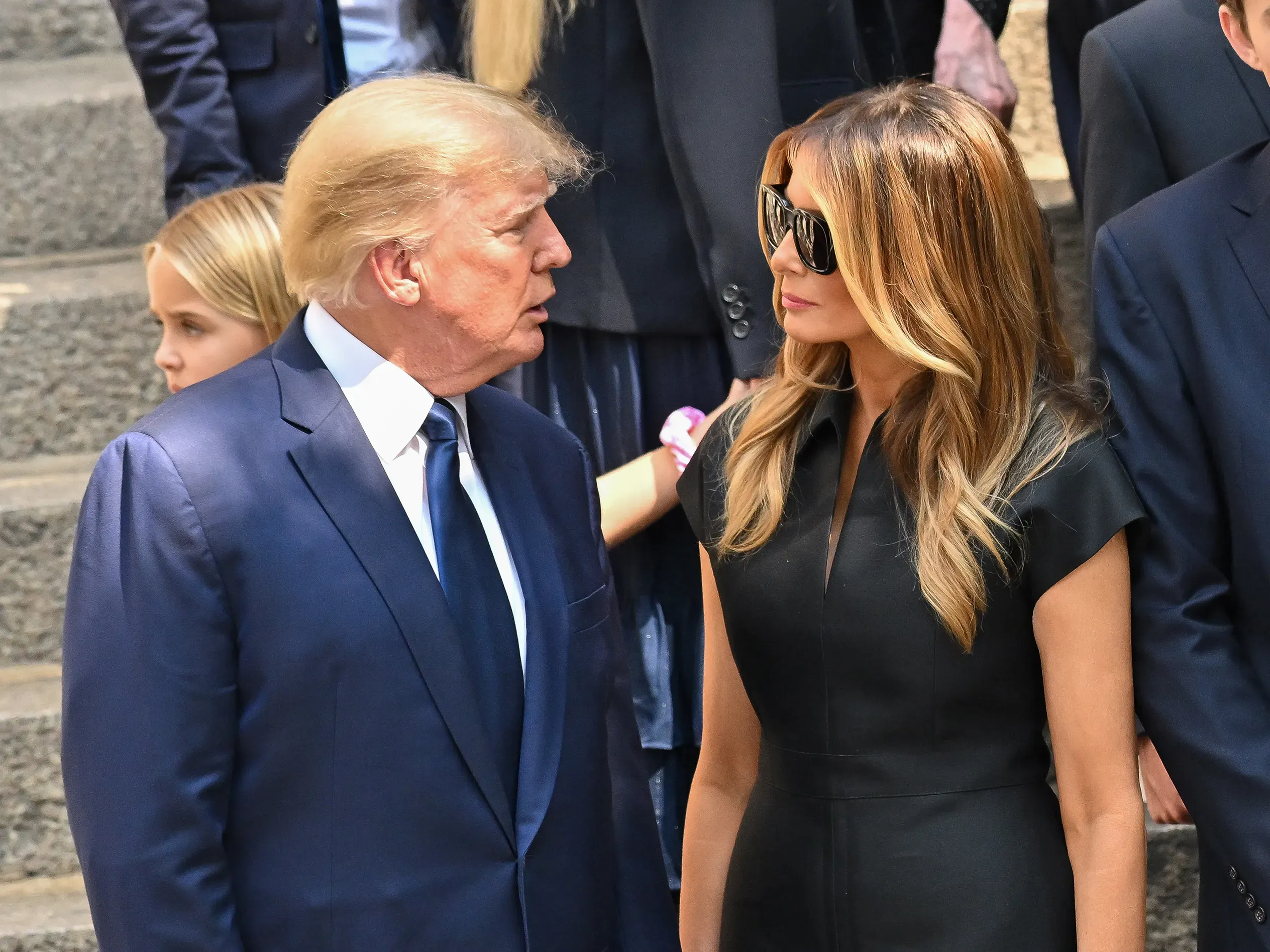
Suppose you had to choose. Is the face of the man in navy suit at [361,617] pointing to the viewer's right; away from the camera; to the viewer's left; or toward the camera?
to the viewer's right

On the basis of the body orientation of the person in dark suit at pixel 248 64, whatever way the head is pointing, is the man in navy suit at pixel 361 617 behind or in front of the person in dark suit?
in front

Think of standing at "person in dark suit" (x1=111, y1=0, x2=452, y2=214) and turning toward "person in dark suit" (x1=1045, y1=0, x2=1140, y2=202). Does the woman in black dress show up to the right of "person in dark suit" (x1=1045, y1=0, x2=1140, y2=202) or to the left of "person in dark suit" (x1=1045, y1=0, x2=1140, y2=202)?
right

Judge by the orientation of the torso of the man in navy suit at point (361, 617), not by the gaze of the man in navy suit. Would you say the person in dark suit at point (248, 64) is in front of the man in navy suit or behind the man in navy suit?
behind

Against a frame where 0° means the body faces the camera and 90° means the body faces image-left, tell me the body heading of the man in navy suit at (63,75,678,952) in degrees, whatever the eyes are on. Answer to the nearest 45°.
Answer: approximately 315°
